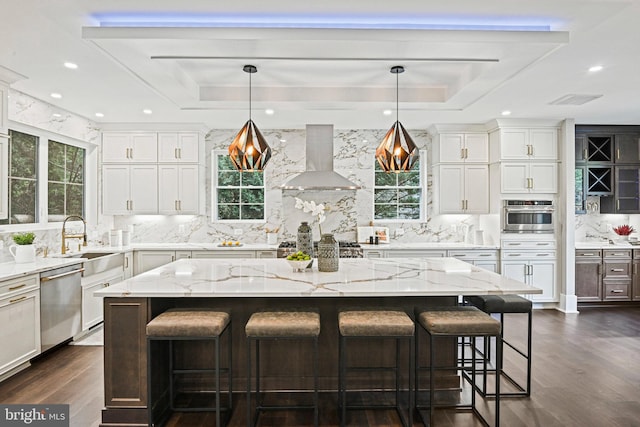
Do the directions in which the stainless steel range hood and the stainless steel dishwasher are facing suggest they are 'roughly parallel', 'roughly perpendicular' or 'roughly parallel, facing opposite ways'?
roughly perpendicular

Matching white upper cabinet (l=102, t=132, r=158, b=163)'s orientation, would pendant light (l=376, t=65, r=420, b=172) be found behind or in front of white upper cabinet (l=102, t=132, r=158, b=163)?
in front

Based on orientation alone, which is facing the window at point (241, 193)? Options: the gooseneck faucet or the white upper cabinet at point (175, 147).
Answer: the gooseneck faucet

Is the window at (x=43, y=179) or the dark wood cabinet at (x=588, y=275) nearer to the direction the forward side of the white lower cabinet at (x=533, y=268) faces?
the window

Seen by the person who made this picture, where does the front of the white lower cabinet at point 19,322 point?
facing the viewer and to the right of the viewer

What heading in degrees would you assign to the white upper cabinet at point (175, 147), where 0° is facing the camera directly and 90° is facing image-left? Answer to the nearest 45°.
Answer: approximately 0°

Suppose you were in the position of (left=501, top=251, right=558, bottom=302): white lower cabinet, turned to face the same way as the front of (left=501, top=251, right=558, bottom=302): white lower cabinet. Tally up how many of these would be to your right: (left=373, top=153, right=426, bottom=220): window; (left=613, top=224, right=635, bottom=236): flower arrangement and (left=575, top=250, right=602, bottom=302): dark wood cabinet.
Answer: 1

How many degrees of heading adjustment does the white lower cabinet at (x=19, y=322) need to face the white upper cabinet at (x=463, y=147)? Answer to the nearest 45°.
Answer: approximately 45° to its left

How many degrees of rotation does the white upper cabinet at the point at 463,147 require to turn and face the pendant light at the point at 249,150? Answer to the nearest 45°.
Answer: approximately 45° to its right

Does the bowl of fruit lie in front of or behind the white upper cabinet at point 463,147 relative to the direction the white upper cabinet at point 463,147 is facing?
in front

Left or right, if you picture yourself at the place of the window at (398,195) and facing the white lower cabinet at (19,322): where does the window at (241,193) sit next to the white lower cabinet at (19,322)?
right

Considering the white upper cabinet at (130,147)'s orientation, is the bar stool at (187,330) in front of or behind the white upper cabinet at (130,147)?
in front

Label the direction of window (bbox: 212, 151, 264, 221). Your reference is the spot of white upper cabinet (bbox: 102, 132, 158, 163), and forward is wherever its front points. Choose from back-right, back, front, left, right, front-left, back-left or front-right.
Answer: left

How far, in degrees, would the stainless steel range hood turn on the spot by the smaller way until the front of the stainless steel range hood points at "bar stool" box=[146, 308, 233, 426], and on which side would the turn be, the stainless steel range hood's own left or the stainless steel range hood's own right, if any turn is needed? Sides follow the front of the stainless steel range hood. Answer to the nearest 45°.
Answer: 0° — it already faces it
